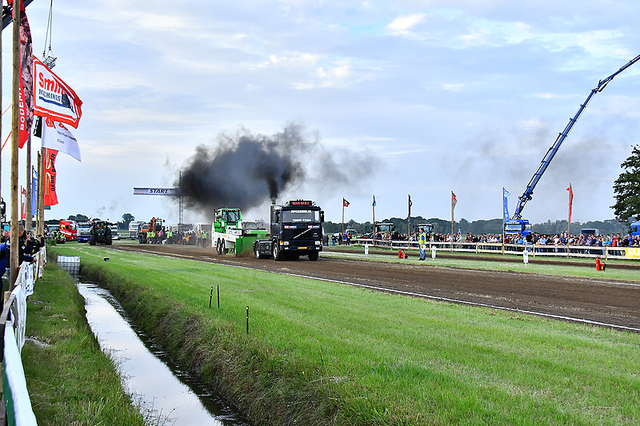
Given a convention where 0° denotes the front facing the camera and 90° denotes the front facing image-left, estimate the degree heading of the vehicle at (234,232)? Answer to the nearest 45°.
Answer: approximately 315°

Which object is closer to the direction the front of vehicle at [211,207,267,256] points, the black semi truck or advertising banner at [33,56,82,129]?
the black semi truck

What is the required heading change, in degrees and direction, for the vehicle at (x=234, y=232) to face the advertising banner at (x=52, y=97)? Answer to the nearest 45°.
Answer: approximately 45° to its right

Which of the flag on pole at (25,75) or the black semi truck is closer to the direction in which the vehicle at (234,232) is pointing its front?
the black semi truck

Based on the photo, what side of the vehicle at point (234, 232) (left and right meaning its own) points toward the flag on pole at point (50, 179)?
right

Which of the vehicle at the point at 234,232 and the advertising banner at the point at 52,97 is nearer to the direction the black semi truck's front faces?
the advertising banner

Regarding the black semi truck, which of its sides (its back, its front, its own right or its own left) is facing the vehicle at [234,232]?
back

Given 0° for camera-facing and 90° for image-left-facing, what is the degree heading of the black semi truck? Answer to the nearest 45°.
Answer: approximately 315°
